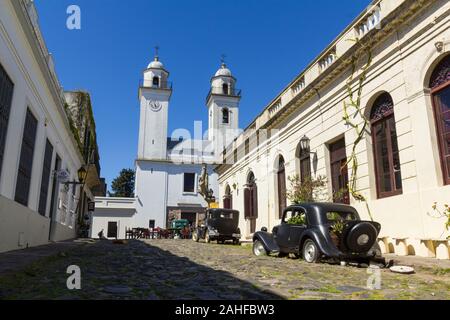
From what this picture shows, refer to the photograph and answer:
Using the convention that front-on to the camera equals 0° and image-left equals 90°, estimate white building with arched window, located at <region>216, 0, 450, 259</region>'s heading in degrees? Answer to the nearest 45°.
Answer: approximately 45°

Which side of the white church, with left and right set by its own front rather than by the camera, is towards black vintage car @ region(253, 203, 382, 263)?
front

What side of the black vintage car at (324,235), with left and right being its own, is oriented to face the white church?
front

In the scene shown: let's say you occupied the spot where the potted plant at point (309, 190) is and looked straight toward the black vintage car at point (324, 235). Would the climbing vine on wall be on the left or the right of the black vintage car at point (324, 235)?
left

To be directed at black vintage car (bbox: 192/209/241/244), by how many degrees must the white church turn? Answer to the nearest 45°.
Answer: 0° — it already faces it

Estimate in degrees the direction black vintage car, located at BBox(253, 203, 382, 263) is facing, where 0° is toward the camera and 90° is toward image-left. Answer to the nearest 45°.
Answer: approximately 135°
